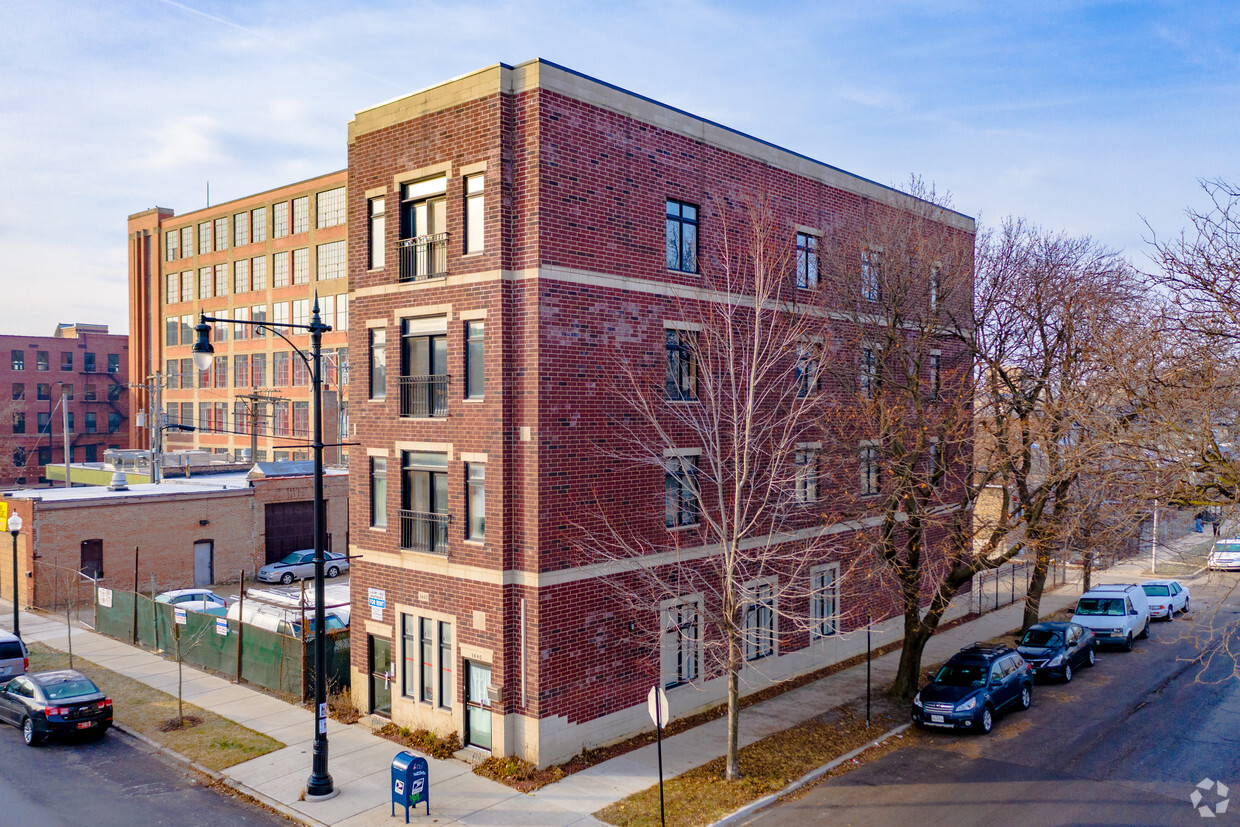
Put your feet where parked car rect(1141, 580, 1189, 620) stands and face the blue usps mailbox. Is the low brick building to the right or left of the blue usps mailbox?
right

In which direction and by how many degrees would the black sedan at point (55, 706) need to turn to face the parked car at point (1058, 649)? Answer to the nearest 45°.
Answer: approximately 135° to its right

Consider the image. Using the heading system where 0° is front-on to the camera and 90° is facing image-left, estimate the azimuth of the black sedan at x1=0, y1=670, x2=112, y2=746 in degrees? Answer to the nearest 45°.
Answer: approximately 135°

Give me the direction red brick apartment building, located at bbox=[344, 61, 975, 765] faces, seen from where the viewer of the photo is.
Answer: facing the viewer and to the left of the viewer

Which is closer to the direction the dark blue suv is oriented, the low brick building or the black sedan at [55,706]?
the black sedan

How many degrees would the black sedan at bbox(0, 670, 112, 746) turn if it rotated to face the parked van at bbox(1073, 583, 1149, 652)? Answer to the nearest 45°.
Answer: approximately 135° to its right

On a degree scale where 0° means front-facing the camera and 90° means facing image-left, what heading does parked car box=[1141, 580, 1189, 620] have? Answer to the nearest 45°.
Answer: approximately 45°

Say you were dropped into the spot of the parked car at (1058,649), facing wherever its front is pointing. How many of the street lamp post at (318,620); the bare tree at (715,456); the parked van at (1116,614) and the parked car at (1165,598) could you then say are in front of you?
2

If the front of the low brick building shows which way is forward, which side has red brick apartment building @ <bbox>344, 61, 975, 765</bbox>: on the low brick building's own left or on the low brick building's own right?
on the low brick building's own left

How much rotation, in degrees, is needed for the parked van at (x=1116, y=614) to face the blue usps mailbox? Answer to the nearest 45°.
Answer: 0° — it already faces it

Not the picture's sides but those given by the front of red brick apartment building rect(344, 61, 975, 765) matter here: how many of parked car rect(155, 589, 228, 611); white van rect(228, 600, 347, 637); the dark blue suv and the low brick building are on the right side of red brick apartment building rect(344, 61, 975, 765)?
3

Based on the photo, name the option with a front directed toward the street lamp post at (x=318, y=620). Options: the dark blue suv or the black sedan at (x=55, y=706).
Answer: the dark blue suv

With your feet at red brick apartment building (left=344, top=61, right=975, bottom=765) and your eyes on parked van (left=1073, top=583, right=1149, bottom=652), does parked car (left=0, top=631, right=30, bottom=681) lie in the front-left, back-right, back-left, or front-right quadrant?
back-left
